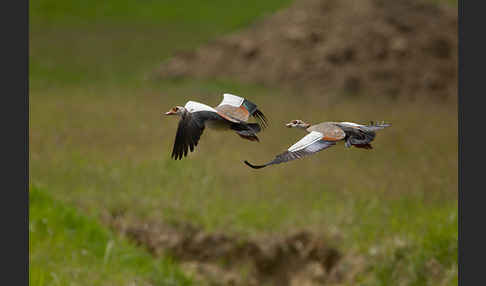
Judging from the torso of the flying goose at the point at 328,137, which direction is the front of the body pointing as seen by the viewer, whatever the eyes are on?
to the viewer's left

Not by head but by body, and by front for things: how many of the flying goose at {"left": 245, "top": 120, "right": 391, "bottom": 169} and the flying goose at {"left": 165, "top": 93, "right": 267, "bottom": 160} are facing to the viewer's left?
2

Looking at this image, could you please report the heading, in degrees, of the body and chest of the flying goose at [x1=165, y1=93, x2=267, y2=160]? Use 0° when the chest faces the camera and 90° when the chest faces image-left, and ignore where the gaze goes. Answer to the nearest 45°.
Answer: approximately 90°
